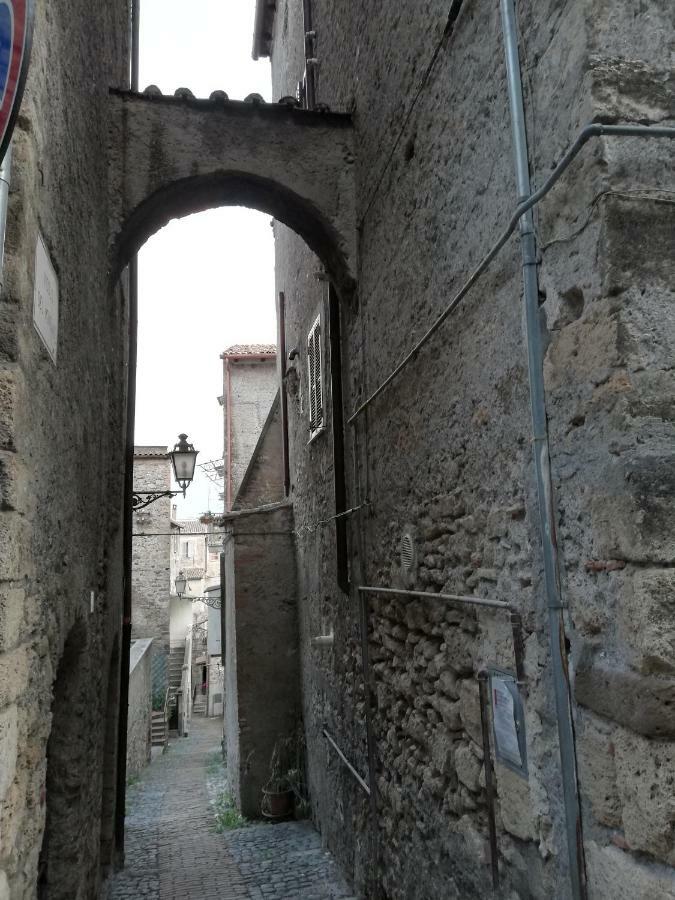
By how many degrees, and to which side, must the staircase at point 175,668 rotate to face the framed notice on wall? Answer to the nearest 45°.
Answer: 0° — it already faces it

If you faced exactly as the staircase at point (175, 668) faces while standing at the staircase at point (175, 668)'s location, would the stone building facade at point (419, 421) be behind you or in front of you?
in front

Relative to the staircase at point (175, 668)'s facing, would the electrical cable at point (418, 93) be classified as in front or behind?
in front

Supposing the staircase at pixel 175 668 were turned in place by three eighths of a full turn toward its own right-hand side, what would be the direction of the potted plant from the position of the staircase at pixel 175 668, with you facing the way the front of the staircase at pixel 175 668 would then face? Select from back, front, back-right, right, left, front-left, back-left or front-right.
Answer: back-left

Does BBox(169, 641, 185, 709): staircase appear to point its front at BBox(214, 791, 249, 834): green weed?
yes

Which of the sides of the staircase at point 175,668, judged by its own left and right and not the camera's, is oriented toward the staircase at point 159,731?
front

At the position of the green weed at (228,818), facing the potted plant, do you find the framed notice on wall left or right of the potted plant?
right

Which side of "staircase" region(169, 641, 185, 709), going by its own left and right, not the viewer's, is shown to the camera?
front
